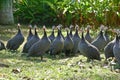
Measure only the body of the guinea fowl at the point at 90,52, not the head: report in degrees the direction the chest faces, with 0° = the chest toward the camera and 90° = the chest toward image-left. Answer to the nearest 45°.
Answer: approximately 90°

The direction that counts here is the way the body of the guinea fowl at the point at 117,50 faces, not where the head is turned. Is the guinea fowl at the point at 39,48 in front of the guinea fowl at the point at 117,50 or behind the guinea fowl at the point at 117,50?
in front

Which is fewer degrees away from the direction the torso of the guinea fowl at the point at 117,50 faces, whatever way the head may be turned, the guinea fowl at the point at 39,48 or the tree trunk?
the guinea fowl

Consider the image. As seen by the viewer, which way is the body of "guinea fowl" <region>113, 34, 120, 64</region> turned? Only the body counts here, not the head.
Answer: to the viewer's left

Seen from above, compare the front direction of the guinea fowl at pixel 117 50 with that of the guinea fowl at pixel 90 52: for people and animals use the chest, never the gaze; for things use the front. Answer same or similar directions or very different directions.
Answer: same or similar directions
